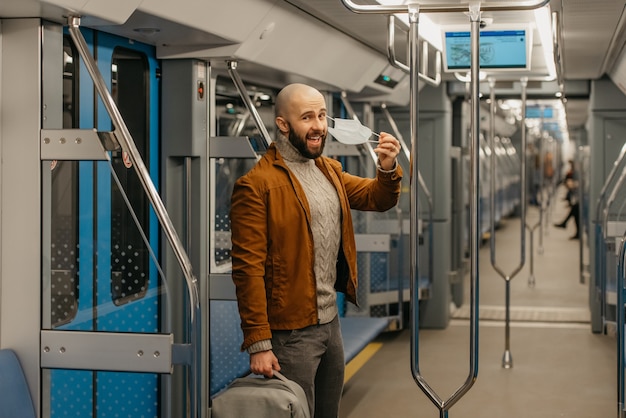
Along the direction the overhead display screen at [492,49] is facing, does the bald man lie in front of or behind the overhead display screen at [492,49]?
in front

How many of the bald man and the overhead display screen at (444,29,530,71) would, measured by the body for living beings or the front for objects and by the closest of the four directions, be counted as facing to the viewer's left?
0

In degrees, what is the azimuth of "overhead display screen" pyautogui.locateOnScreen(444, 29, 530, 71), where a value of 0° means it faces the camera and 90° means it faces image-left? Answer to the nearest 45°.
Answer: approximately 0°

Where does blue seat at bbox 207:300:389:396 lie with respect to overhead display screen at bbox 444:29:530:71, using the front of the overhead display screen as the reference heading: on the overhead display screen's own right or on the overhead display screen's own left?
on the overhead display screen's own right

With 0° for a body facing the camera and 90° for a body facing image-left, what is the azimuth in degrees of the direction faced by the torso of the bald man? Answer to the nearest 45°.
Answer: approximately 315°

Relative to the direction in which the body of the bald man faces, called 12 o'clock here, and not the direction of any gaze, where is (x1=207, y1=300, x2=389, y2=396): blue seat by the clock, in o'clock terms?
The blue seat is roughly at 7 o'clock from the bald man.

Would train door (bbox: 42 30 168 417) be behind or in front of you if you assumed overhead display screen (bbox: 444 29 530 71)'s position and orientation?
in front
